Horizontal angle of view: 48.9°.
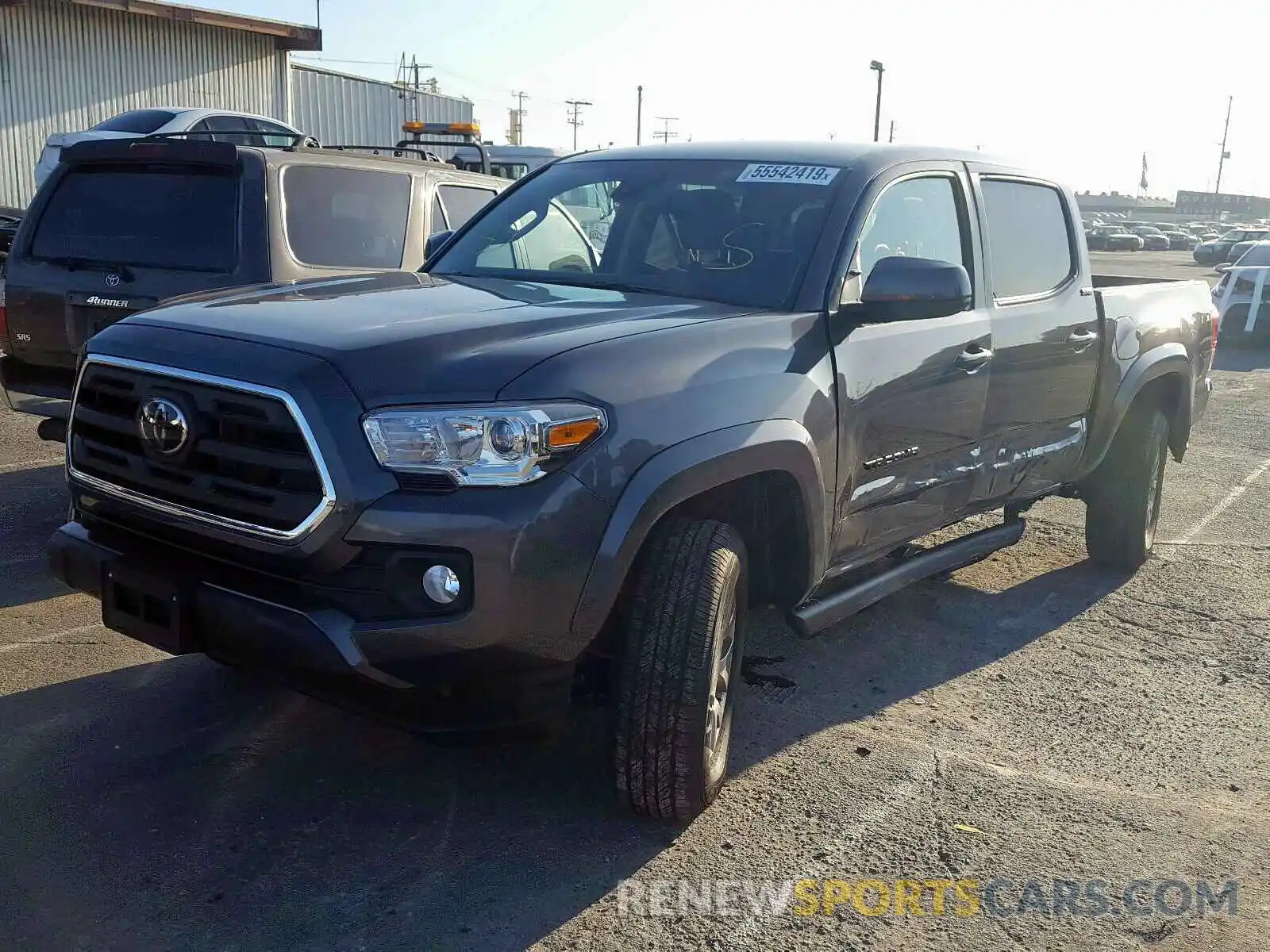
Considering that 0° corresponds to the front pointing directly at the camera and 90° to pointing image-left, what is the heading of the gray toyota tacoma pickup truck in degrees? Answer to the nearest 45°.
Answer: approximately 45°

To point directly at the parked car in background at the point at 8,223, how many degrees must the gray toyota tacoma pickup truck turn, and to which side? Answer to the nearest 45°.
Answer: approximately 90° to its right

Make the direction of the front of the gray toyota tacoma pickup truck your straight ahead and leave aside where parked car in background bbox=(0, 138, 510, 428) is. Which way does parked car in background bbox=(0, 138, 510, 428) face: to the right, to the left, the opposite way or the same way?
the opposite way

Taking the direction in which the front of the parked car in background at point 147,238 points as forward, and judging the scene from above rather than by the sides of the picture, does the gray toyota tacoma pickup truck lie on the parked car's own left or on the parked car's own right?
on the parked car's own right

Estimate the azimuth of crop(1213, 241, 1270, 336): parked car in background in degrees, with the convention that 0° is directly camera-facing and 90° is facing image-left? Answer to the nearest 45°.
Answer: approximately 45°

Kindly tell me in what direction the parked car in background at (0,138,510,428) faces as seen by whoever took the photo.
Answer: facing away from the viewer and to the right of the viewer

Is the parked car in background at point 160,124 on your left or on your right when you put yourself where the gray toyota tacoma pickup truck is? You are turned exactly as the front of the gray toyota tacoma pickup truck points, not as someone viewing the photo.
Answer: on your right

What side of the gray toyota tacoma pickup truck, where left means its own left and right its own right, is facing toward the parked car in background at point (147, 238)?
right

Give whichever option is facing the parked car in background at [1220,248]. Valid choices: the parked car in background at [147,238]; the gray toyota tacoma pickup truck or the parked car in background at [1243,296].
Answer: the parked car in background at [147,238]
